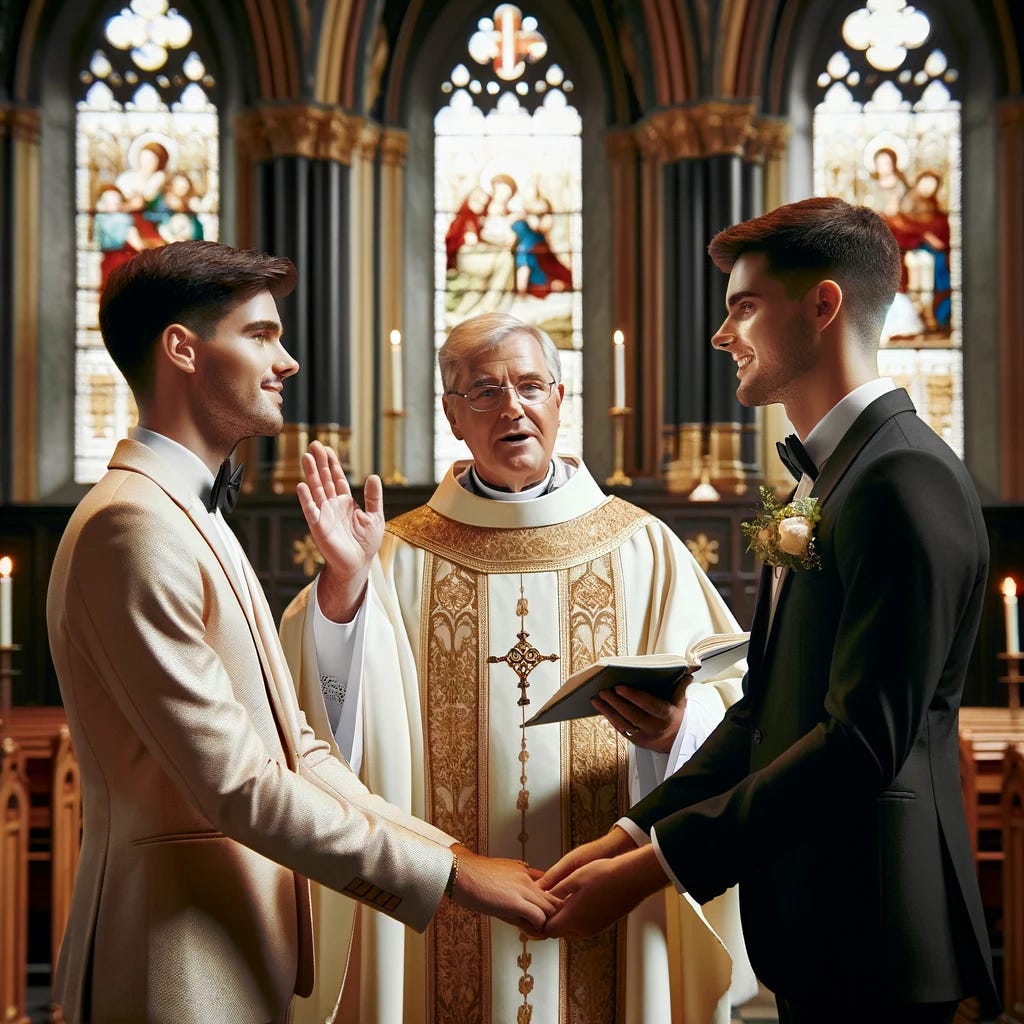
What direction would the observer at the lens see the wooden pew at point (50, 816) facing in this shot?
facing away from the viewer

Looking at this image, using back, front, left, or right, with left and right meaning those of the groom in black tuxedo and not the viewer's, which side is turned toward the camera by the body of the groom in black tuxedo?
left

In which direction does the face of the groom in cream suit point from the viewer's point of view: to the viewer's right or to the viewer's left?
to the viewer's right

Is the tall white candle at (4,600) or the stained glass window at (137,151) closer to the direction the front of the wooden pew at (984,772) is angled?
the stained glass window

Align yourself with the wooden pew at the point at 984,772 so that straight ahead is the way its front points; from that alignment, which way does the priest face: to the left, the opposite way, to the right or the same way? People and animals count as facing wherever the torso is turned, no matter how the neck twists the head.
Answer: the opposite way

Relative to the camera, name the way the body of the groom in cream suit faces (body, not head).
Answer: to the viewer's right

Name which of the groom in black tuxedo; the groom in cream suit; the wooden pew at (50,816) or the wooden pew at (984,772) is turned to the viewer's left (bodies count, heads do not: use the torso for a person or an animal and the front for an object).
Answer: the groom in black tuxedo

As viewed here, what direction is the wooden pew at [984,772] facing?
away from the camera

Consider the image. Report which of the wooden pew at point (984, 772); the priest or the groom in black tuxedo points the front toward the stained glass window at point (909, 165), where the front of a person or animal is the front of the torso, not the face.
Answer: the wooden pew

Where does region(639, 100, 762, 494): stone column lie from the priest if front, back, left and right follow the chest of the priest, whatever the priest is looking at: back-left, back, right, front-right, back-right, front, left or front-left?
back
